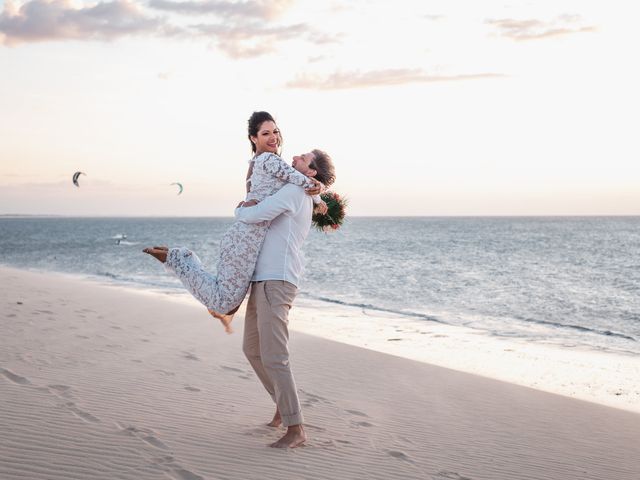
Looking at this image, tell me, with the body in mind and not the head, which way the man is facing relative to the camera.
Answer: to the viewer's left

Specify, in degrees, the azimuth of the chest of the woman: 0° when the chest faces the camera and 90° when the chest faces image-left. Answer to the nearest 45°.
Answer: approximately 270°
